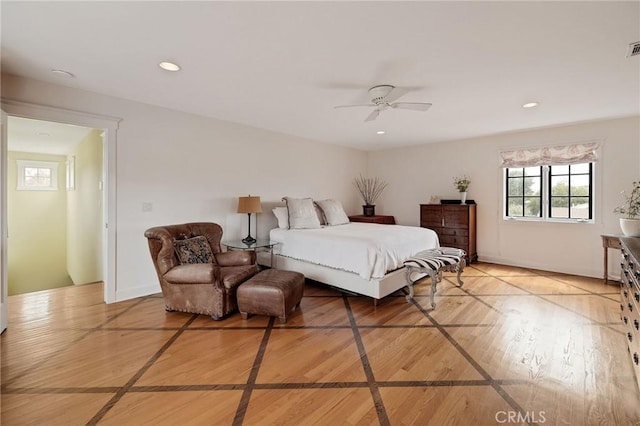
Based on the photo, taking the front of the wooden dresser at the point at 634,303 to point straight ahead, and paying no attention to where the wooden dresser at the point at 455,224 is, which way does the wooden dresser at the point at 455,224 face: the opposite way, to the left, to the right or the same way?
to the left

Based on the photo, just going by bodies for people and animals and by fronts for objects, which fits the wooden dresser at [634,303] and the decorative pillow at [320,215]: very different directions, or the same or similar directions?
very different directions

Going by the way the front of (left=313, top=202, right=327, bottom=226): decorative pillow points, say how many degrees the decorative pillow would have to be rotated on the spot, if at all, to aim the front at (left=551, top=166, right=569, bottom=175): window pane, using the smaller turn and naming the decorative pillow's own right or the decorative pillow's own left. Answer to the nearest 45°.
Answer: approximately 45° to the decorative pillow's own left

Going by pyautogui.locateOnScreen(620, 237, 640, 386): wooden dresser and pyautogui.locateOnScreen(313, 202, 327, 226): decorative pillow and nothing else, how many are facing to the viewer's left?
1

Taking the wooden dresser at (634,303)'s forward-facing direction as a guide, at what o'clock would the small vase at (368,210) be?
The small vase is roughly at 1 o'clock from the wooden dresser.

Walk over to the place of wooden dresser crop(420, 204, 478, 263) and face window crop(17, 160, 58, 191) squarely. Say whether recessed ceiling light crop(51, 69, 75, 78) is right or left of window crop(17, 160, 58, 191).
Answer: left

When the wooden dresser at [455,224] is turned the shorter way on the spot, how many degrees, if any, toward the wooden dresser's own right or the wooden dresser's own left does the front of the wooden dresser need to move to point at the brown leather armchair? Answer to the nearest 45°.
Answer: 0° — it already faces it

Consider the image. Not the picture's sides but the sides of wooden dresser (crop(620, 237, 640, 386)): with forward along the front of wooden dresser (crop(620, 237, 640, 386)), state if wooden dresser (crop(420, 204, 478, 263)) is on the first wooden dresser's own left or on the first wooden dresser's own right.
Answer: on the first wooden dresser's own right

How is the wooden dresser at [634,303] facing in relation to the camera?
to the viewer's left

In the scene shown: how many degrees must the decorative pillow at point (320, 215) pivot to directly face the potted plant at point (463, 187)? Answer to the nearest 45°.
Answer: approximately 45° to its left

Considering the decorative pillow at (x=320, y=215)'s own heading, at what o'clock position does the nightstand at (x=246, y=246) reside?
The nightstand is roughly at 3 o'clock from the decorative pillow.

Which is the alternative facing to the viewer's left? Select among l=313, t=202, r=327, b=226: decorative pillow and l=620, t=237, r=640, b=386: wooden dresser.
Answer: the wooden dresser
